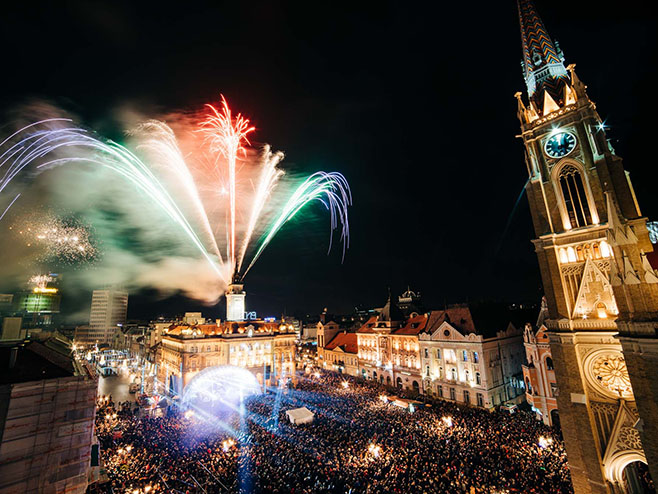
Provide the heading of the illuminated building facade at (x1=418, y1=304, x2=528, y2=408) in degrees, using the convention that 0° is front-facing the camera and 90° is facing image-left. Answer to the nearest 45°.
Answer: approximately 45°

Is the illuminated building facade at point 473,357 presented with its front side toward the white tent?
yes

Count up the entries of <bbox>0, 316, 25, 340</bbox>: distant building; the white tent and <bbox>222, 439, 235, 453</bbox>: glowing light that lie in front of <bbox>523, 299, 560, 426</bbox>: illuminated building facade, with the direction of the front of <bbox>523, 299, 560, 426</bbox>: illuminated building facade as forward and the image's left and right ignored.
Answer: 3

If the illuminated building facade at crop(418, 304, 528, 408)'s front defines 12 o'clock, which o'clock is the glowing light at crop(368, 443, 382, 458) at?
The glowing light is roughly at 11 o'clock from the illuminated building facade.

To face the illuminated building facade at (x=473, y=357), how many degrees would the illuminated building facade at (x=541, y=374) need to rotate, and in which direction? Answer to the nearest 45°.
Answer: approximately 90° to its right

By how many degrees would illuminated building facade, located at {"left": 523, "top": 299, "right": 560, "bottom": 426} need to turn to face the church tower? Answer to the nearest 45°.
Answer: approximately 45° to its left

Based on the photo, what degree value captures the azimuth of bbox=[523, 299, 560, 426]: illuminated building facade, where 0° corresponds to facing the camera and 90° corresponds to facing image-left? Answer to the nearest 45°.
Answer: approximately 45°

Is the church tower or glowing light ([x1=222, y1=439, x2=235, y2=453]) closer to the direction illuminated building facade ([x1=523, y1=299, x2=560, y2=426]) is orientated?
the glowing light

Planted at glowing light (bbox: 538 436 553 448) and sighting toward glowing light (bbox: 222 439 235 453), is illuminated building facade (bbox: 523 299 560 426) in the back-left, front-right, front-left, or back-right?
back-right

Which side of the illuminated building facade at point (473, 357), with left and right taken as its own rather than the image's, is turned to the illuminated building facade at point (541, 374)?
left

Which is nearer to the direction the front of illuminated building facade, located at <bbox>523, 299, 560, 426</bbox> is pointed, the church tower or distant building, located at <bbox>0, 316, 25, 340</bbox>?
the distant building

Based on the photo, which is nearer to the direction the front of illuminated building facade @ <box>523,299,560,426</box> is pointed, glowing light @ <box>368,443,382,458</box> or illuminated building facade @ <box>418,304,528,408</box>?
the glowing light

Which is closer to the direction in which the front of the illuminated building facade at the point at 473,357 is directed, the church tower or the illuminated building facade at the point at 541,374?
the church tower
